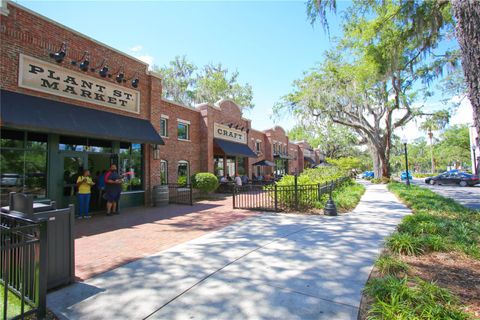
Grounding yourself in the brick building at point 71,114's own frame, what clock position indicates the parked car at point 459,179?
The parked car is roughly at 10 o'clock from the brick building.

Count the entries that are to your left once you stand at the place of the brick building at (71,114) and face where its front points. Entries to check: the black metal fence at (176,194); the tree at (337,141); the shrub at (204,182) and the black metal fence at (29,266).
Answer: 3

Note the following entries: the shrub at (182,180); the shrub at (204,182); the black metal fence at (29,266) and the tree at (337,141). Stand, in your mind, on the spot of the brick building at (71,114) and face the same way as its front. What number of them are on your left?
3

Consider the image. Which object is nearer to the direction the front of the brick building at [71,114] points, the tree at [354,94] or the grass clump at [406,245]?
the grass clump

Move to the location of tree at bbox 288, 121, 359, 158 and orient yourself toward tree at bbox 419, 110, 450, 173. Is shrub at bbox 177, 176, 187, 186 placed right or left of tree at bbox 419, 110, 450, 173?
right

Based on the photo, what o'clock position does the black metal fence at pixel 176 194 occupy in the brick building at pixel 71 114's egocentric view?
The black metal fence is roughly at 9 o'clock from the brick building.

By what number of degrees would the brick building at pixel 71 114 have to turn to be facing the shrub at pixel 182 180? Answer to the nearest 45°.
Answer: approximately 90° to its left

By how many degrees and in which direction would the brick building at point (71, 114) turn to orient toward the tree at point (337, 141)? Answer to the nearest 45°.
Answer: approximately 90° to its left

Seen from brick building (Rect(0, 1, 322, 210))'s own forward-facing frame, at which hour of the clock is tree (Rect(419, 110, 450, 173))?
The tree is roughly at 10 o'clock from the brick building.

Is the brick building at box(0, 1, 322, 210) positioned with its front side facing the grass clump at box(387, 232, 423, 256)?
yes
